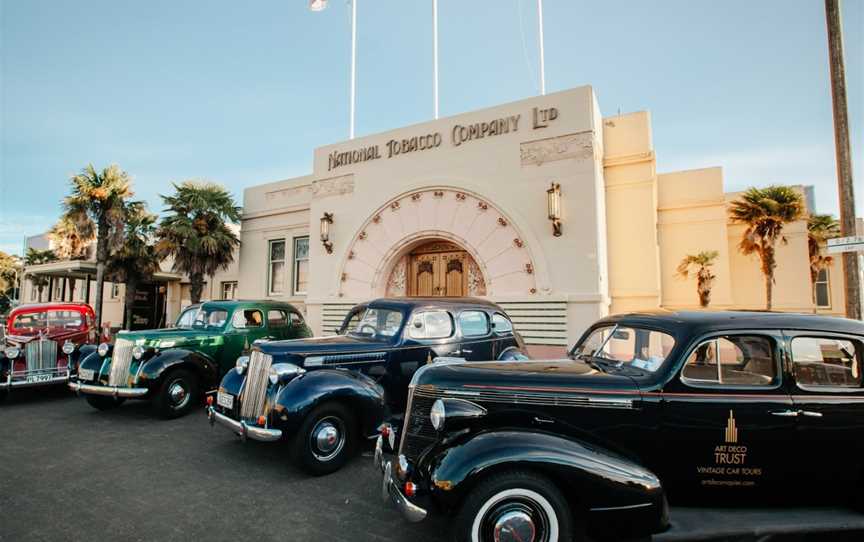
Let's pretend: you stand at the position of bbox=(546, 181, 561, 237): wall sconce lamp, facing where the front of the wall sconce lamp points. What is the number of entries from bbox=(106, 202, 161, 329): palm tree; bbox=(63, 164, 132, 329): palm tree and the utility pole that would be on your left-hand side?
1

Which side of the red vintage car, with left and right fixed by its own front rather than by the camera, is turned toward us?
front

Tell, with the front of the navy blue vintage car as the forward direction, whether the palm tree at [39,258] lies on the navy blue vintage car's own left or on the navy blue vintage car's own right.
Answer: on the navy blue vintage car's own right

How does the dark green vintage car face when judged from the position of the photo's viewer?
facing the viewer and to the left of the viewer

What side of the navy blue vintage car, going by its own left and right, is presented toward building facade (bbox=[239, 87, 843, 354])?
back

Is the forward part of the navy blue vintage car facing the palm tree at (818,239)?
no

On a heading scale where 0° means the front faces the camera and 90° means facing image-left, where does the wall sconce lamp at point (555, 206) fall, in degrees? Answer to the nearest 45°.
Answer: approximately 45°

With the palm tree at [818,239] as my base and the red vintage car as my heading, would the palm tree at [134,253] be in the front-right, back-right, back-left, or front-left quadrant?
front-right

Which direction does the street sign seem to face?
toward the camera

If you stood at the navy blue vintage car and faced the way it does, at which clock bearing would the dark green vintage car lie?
The dark green vintage car is roughly at 3 o'clock from the navy blue vintage car.

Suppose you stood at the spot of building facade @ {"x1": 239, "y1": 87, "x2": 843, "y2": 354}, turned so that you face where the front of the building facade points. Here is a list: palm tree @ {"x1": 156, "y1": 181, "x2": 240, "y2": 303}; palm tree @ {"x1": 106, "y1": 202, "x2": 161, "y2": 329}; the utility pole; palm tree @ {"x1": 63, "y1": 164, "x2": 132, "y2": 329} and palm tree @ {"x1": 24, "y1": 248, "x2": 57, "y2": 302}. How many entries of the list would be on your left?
1

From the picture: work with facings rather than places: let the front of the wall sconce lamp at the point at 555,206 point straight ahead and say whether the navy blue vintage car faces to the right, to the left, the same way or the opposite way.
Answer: the same way

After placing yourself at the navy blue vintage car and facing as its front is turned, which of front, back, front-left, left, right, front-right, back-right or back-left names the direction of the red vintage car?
right

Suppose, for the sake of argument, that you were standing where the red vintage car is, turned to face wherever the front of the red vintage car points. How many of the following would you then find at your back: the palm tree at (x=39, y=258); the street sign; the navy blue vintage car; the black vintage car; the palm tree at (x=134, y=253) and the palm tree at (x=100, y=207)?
3
